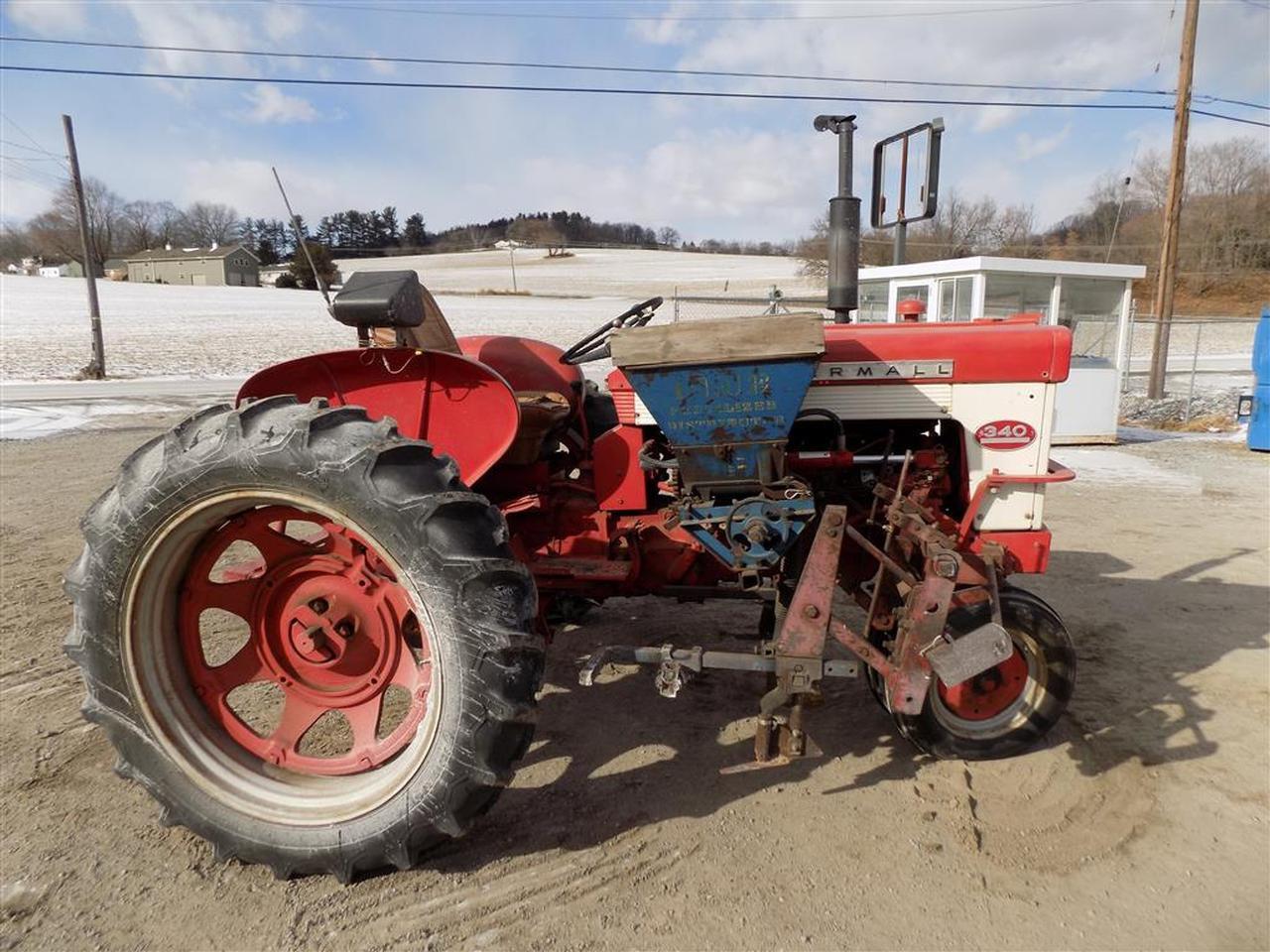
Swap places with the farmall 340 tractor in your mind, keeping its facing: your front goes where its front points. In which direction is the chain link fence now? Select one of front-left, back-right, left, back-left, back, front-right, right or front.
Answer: front-left

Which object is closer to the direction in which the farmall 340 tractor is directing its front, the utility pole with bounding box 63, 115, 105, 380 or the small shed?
the small shed

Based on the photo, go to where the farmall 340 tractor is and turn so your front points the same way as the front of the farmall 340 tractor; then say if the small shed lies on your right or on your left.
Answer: on your left

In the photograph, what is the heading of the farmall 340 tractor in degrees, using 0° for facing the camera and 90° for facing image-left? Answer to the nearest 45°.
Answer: approximately 270°

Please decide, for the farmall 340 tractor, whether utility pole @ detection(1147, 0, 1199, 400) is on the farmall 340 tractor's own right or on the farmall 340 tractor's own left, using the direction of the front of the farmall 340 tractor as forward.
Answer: on the farmall 340 tractor's own left

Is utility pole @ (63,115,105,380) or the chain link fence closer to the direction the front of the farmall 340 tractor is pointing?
the chain link fence

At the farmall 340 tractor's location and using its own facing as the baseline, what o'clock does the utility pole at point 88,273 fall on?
The utility pole is roughly at 8 o'clock from the farmall 340 tractor.
